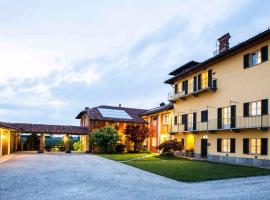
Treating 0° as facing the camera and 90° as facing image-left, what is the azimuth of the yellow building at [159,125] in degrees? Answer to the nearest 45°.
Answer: approximately 45°

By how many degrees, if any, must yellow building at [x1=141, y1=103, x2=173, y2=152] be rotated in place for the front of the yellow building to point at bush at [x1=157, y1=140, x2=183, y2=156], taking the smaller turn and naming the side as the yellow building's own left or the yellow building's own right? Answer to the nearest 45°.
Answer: approximately 45° to the yellow building's own left

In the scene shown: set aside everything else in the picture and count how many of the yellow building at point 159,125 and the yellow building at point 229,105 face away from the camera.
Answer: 0

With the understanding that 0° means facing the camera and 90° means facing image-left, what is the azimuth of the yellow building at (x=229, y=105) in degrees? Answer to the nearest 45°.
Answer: approximately 45°
